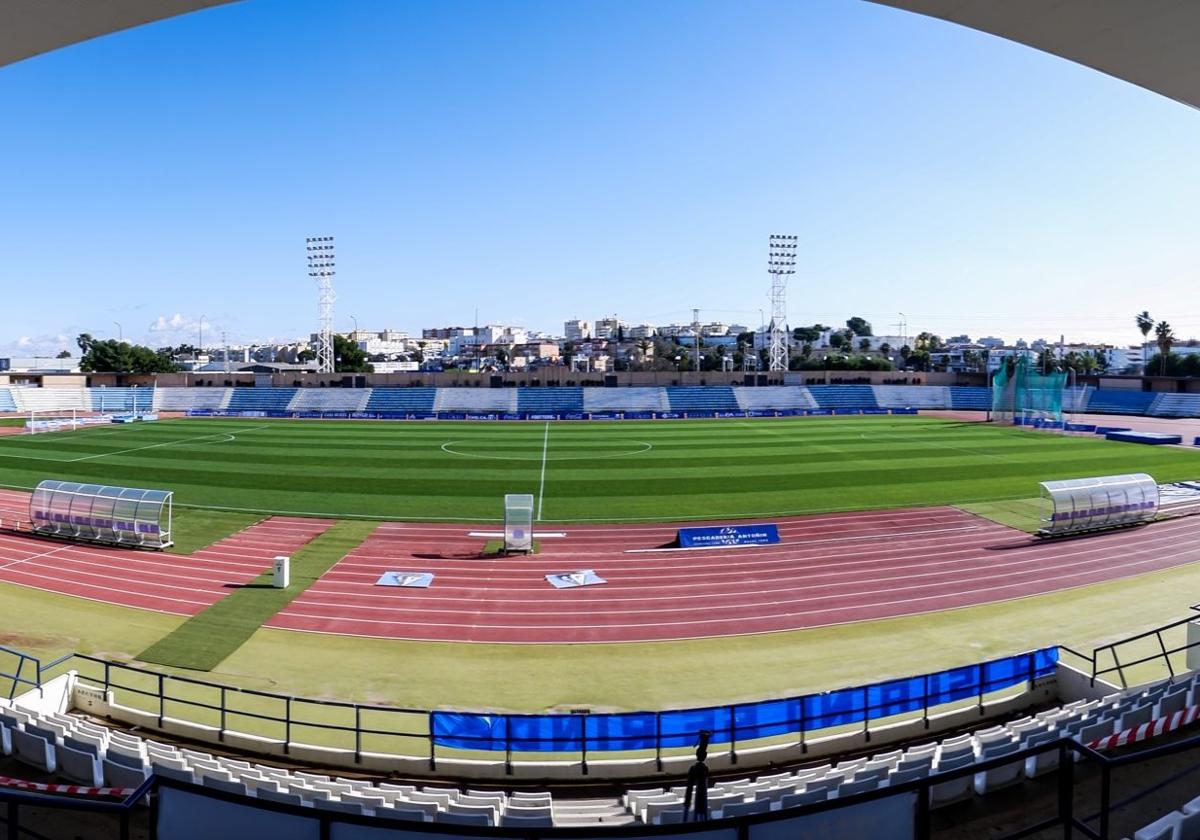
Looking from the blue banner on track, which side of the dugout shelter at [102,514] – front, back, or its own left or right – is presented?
right

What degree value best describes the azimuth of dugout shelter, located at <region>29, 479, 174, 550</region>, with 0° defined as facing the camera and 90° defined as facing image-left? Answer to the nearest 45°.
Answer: approximately 225°

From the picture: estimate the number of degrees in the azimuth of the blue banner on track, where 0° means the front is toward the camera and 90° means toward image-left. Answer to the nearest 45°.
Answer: approximately 0°

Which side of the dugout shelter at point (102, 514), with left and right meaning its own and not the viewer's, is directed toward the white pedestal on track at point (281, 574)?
right

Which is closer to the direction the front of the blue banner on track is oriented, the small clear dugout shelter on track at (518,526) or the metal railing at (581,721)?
the metal railing

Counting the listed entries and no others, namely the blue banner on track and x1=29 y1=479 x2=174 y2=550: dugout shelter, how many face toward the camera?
1

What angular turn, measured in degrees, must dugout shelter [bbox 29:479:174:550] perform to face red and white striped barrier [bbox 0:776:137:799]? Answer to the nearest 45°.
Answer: approximately 135° to its right

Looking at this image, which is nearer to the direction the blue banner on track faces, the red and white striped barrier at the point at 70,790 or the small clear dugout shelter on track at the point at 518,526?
the red and white striped barrier

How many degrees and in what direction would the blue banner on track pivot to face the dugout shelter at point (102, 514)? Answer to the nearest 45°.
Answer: approximately 90° to its right

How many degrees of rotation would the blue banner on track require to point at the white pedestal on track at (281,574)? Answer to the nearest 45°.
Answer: approximately 45° to its right

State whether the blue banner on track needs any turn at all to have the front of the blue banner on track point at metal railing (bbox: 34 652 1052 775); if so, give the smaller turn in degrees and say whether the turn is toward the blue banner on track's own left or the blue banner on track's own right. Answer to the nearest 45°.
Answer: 0° — it already faces it

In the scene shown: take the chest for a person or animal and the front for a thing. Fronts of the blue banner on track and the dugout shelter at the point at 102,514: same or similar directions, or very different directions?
very different directions
